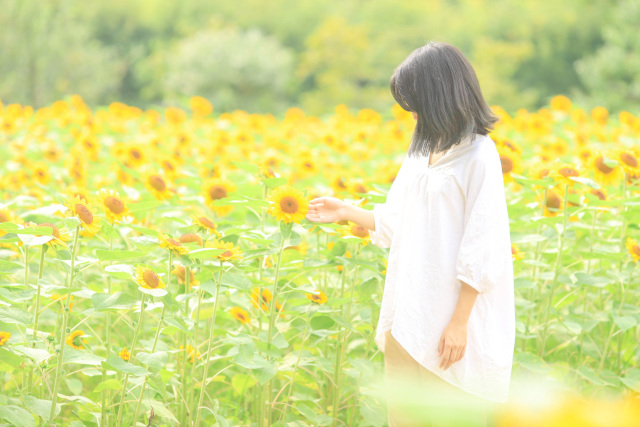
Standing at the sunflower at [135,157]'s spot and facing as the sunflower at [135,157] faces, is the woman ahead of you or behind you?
ahead

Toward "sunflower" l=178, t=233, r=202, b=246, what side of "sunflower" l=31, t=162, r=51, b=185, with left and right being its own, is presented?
front

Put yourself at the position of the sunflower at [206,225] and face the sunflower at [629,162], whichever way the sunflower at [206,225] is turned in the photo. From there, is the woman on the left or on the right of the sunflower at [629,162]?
right

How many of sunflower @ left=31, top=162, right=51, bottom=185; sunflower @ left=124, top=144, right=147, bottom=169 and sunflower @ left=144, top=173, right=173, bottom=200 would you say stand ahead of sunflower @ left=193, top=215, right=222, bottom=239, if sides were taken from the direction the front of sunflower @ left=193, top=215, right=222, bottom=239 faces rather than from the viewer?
0

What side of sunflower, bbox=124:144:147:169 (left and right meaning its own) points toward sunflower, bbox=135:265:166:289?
front

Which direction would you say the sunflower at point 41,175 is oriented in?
toward the camera

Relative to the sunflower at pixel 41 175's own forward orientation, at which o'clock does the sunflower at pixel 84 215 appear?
the sunflower at pixel 84 215 is roughly at 12 o'clock from the sunflower at pixel 41 175.

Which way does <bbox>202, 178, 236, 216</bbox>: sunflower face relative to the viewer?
toward the camera

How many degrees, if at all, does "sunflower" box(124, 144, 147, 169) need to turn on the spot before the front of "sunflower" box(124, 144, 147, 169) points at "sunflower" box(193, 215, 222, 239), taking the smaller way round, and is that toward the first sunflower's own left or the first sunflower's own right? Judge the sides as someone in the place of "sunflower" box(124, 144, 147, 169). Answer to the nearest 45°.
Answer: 0° — it already faces it

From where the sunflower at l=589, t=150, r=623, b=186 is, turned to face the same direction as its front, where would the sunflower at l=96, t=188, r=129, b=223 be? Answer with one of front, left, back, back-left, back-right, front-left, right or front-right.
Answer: front-right

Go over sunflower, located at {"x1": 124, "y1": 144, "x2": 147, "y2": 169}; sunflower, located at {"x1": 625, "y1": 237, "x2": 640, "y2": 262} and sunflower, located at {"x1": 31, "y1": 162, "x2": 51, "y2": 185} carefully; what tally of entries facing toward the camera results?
3

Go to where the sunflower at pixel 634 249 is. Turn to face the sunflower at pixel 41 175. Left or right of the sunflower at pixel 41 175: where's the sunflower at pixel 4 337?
left

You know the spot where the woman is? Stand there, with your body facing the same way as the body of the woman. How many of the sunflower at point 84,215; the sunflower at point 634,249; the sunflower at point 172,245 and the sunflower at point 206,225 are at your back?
1

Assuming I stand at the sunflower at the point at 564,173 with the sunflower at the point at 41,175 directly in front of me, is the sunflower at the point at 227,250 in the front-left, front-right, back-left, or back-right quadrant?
front-left

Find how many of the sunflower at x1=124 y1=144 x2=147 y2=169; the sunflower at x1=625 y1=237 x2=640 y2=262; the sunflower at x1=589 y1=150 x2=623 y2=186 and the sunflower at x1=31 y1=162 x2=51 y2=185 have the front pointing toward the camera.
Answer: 4

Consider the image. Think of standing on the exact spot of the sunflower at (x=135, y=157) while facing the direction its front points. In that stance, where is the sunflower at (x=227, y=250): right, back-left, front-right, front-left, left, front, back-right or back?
front
